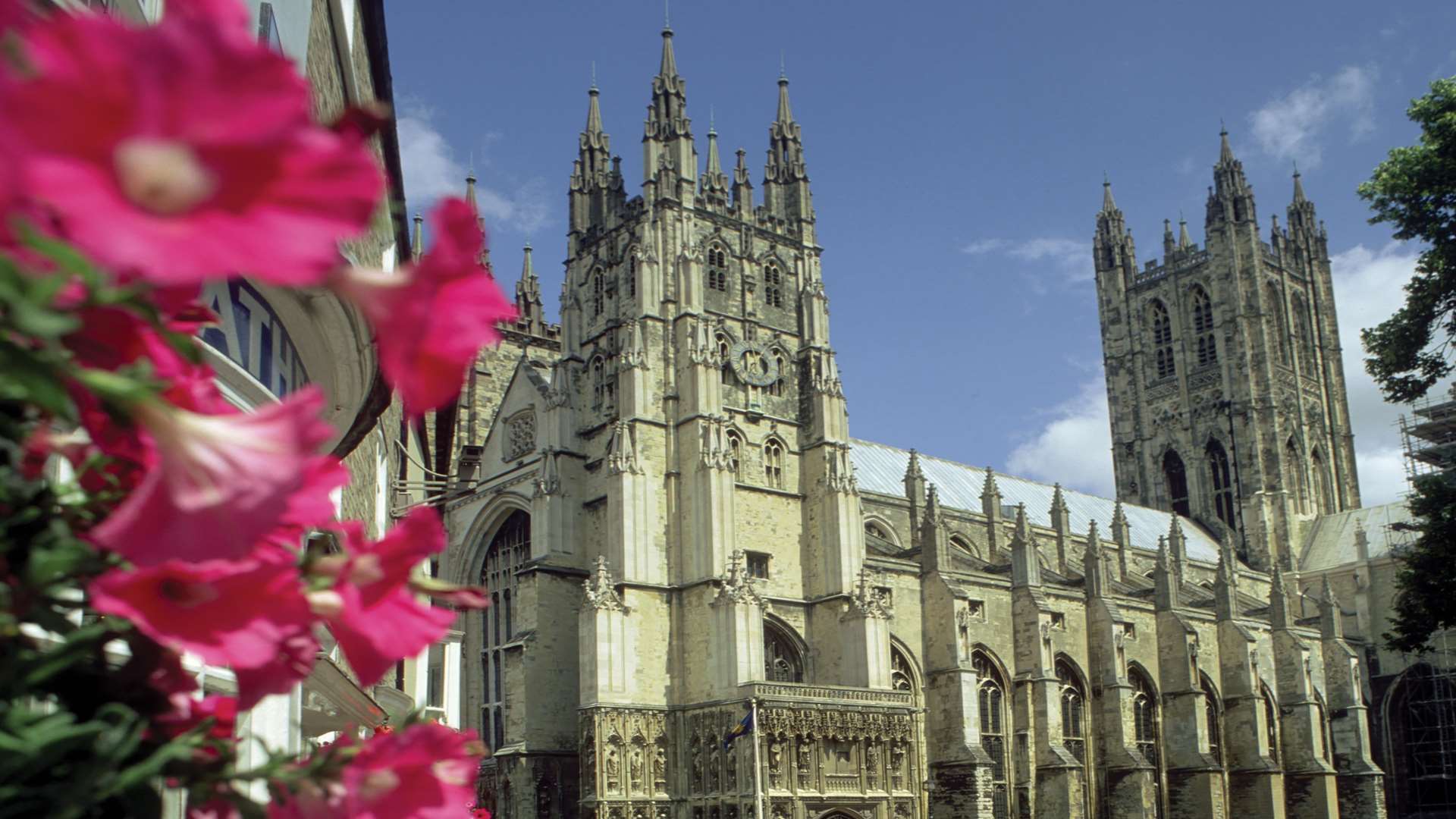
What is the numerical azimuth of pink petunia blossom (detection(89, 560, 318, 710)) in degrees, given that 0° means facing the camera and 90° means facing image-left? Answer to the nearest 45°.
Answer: approximately 45°

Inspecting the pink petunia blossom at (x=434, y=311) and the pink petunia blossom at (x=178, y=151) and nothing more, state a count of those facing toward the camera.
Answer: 1

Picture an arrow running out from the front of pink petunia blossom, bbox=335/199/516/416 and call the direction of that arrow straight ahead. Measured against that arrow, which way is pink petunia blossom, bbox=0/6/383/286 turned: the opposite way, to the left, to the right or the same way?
to the right

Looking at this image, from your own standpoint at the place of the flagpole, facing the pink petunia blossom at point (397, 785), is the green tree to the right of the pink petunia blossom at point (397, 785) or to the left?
left

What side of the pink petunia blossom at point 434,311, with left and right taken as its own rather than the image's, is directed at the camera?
right

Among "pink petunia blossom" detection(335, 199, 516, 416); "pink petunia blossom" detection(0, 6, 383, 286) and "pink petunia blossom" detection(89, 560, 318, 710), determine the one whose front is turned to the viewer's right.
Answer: "pink petunia blossom" detection(335, 199, 516, 416)

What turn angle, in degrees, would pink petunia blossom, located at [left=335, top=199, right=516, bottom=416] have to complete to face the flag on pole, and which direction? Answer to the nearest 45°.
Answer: approximately 90° to its left

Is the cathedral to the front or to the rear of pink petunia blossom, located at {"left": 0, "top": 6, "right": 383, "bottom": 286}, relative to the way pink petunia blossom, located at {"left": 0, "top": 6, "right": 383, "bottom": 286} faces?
to the rear
